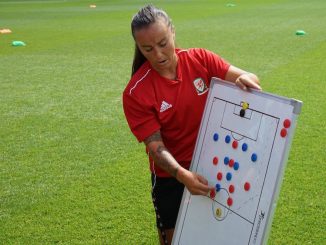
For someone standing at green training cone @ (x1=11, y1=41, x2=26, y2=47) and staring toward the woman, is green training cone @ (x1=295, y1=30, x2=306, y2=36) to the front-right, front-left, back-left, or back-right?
front-left

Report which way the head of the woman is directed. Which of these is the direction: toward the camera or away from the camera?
toward the camera

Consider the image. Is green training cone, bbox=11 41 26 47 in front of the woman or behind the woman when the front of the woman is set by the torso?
behind

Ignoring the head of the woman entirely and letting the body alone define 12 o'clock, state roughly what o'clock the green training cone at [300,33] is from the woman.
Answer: The green training cone is roughly at 8 o'clock from the woman.
